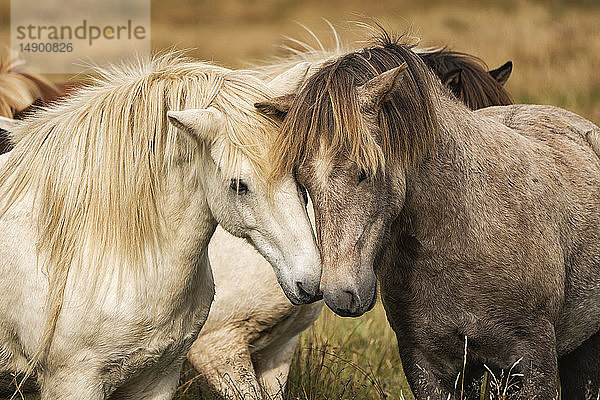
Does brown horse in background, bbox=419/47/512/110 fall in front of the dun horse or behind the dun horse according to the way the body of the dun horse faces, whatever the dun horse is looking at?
behind

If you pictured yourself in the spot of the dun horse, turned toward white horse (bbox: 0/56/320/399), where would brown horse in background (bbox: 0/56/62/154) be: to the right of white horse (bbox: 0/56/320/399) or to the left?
right

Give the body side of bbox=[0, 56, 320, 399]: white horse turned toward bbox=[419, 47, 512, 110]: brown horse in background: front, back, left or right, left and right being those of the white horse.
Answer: left

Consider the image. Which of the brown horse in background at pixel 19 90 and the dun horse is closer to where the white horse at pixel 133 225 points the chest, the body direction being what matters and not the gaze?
the dun horse

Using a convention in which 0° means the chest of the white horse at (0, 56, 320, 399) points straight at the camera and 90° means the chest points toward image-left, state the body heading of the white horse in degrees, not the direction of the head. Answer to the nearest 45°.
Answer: approximately 315°
